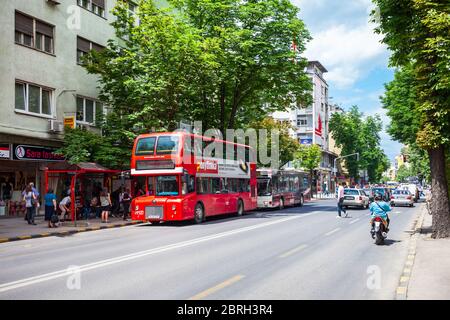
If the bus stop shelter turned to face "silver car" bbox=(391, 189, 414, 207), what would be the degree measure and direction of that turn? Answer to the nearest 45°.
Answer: approximately 45° to its left

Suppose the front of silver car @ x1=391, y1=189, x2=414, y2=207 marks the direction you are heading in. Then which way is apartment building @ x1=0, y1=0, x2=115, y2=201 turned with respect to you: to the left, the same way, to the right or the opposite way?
to the right

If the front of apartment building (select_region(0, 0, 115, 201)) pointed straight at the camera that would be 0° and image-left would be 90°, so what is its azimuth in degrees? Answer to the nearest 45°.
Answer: approximately 315°

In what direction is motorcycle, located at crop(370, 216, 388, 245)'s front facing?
away from the camera

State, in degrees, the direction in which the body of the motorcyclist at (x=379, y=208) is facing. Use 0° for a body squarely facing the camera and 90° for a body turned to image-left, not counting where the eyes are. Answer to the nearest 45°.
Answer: approximately 180°

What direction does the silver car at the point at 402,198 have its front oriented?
away from the camera

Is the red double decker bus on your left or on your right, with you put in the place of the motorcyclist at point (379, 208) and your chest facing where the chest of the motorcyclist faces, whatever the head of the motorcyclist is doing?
on your left
